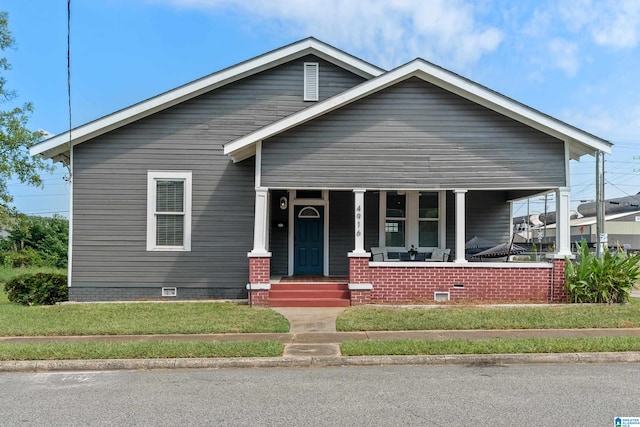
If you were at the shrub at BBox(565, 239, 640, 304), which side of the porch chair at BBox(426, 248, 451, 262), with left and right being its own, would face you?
left

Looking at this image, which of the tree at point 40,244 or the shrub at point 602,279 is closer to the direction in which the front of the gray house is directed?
the shrub

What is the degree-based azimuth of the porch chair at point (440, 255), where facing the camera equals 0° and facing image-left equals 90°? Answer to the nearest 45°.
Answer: approximately 45°

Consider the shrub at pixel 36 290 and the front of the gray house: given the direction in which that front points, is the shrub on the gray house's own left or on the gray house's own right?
on the gray house's own right

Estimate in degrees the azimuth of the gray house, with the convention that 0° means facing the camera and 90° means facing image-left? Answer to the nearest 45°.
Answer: approximately 0°

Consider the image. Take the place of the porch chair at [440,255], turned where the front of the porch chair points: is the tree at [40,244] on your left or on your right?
on your right

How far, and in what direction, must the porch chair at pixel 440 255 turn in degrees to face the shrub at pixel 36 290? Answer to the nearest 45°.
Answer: approximately 45° to its right

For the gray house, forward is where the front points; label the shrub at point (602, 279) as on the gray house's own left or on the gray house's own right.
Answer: on the gray house's own left

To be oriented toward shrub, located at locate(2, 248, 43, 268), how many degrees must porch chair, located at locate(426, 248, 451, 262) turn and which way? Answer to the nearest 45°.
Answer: approximately 90° to its right

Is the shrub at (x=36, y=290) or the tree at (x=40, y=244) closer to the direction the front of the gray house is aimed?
the shrub

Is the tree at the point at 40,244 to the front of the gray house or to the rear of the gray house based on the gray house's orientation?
to the rear
